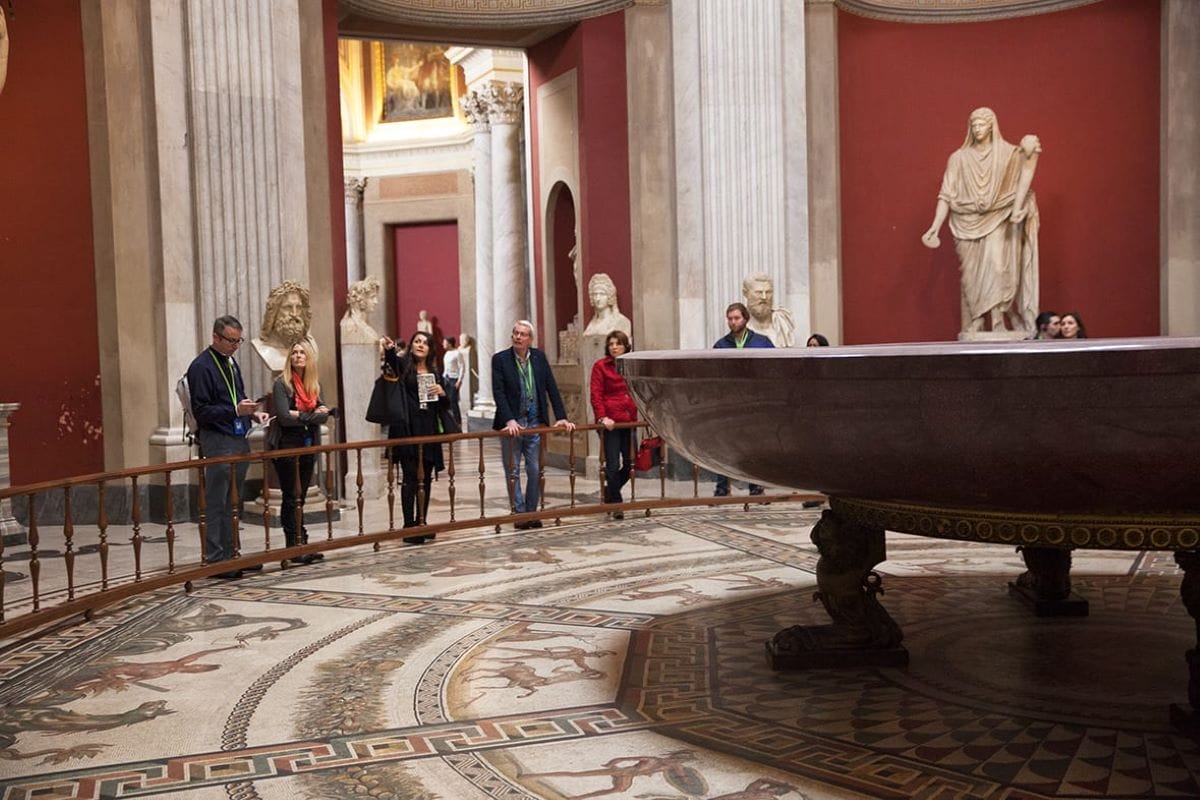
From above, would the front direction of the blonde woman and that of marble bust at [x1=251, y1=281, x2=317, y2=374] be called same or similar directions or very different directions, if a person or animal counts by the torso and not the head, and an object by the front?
same or similar directions

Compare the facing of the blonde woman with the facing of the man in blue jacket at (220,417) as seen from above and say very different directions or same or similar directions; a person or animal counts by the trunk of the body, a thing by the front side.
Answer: same or similar directions

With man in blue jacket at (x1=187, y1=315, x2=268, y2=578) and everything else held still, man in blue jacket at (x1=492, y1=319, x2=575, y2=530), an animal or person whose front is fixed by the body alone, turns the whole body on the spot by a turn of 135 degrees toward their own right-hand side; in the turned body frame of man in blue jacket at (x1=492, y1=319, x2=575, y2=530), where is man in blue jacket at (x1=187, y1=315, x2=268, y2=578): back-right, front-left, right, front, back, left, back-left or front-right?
left

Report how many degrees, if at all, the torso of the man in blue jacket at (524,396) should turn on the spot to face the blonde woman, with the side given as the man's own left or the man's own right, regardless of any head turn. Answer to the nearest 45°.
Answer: approximately 45° to the man's own right

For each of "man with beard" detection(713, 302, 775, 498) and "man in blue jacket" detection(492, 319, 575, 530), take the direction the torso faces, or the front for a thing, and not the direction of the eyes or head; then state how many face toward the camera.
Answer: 2

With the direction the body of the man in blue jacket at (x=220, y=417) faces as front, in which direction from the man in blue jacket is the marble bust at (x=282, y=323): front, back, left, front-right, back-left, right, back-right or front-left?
back-left

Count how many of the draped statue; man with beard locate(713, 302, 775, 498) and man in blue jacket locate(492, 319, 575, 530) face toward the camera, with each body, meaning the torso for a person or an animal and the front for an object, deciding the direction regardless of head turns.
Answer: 3

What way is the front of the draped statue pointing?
toward the camera

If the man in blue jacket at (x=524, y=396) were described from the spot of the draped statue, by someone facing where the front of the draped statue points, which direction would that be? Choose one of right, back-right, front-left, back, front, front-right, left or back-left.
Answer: front-right

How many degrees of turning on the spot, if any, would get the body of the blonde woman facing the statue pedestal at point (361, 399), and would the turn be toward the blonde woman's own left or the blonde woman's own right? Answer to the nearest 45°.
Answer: approximately 135° to the blonde woman's own left

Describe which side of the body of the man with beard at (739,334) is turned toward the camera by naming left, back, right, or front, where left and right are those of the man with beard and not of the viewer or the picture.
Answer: front

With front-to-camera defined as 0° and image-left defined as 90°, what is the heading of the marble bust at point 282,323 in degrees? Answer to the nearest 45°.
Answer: approximately 315°

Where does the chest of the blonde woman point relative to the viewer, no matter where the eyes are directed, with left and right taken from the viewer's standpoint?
facing the viewer and to the right of the viewer
